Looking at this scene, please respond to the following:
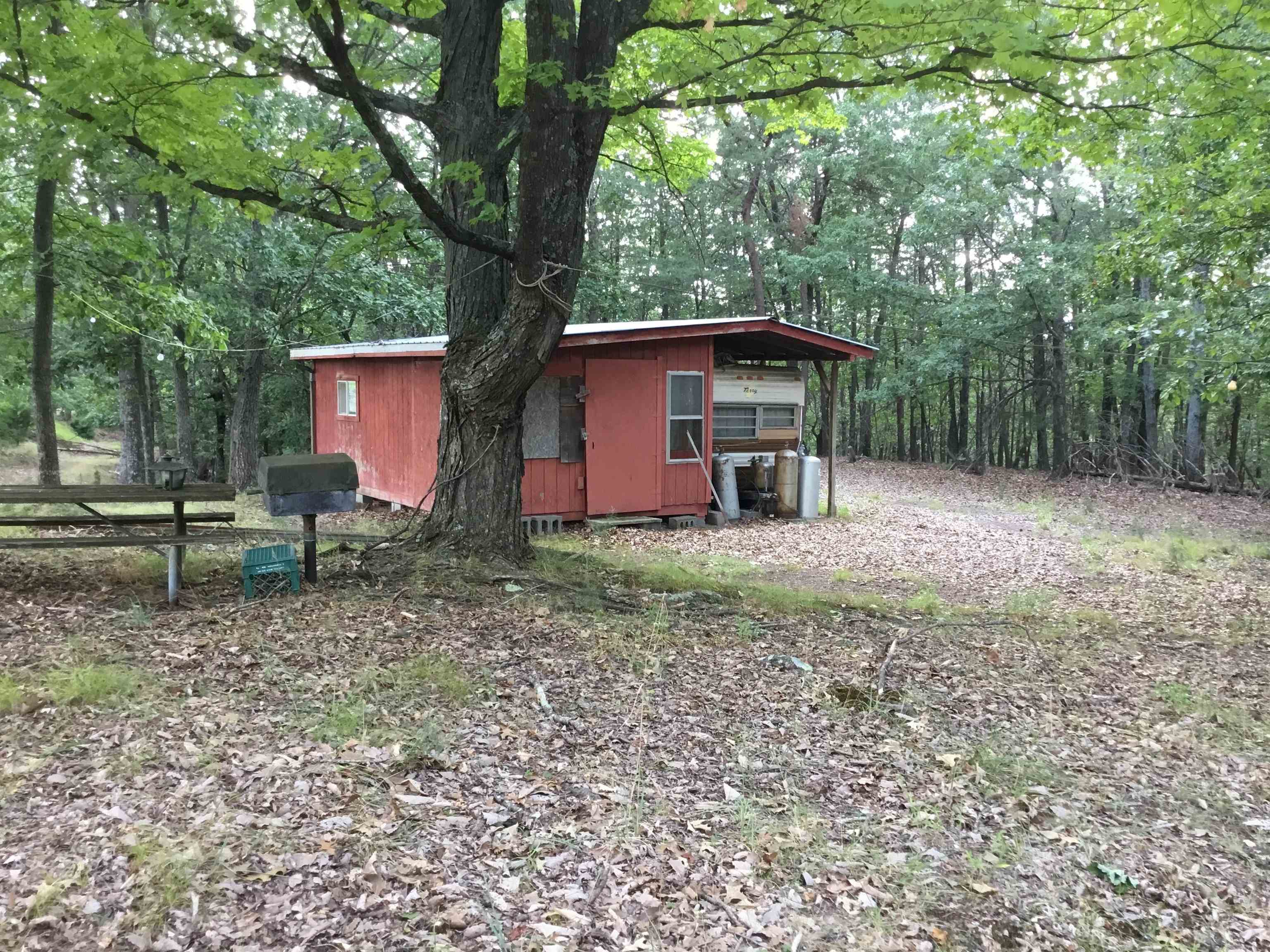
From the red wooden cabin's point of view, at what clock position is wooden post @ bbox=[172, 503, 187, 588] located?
The wooden post is roughly at 1 o'clock from the red wooden cabin.

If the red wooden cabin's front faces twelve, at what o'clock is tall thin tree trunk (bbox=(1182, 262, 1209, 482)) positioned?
The tall thin tree trunk is roughly at 8 o'clock from the red wooden cabin.

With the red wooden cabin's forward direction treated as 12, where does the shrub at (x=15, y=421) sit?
The shrub is roughly at 4 o'clock from the red wooden cabin.

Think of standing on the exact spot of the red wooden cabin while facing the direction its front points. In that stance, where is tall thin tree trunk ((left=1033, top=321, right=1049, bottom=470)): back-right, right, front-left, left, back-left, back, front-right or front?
back-left

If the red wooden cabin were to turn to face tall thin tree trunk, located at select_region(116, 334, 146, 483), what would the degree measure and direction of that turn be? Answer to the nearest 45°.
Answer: approximately 135° to its right

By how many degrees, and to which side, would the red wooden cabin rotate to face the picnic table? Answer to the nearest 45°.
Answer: approximately 45° to its right

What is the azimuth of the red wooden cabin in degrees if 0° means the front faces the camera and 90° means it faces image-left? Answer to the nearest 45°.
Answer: approximately 0°

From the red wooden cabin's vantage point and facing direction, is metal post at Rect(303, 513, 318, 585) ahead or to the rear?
ahead

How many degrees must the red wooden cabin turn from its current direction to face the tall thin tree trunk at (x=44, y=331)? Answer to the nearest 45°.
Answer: approximately 45° to its right

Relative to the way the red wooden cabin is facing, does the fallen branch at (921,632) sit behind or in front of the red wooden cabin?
in front
